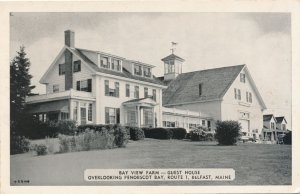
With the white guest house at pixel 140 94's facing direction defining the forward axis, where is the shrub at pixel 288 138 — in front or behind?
in front

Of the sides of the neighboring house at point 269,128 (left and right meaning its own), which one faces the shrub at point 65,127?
right

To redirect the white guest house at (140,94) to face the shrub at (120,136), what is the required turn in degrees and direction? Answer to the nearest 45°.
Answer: approximately 45° to its right

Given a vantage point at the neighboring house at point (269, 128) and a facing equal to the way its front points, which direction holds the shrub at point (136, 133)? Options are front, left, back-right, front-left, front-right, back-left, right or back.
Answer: front-right

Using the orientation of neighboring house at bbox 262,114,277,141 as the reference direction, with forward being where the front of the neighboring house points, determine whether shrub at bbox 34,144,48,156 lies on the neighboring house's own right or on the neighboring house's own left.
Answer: on the neighboring house's own right

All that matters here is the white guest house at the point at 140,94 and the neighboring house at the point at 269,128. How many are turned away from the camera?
0

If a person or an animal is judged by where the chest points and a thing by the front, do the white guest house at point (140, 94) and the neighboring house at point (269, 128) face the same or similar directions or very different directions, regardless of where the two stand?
same or similar directions

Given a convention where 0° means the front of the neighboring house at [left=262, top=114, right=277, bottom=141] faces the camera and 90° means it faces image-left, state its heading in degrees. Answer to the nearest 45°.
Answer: approximately 315°

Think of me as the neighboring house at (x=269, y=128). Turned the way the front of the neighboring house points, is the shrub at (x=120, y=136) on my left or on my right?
on my right
